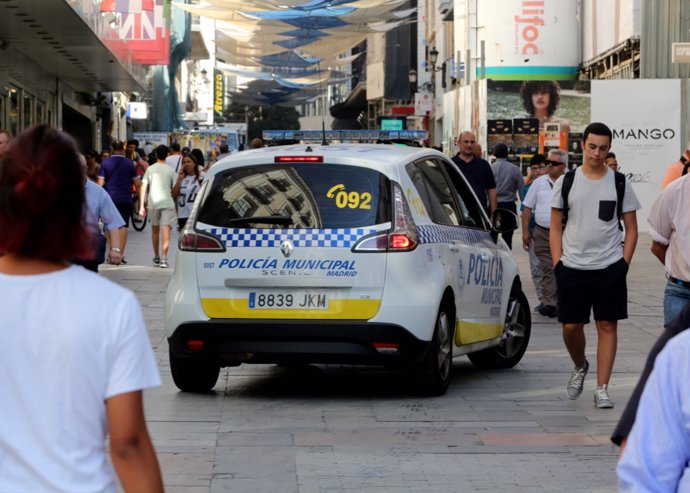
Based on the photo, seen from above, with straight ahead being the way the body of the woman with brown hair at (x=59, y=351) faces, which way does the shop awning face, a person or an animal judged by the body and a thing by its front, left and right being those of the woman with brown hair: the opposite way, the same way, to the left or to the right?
to the right

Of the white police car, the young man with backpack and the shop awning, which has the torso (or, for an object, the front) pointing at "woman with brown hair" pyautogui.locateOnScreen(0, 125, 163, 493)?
the young man with backpack

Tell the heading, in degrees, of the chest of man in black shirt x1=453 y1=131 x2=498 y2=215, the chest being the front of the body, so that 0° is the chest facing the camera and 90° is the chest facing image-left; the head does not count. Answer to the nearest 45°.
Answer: approximately 0°

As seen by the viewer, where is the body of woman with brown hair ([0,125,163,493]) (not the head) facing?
away from the camera

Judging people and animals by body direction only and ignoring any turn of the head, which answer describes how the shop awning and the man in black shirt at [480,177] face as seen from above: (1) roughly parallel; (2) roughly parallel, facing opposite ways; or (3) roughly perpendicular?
roughly perpendicular

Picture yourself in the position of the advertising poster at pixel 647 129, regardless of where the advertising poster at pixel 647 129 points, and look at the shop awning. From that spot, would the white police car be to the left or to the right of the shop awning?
left

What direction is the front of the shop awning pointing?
to the viewer's right
